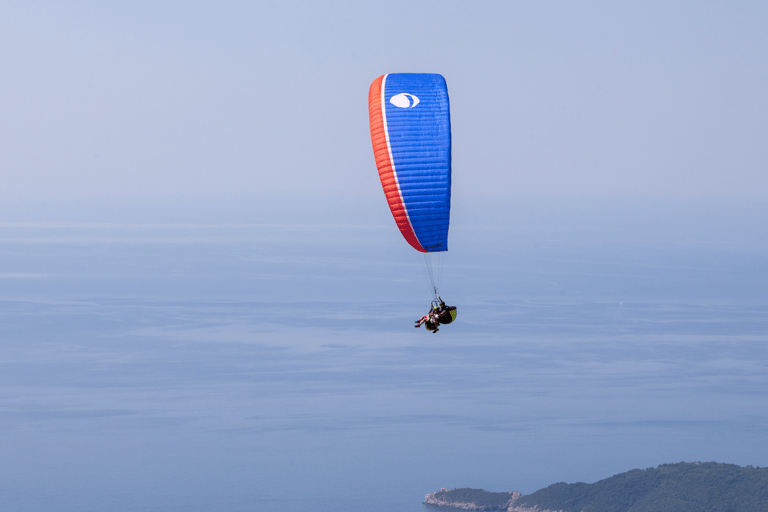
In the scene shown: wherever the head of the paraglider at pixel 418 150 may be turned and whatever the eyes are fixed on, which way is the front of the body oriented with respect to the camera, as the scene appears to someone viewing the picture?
to the viewer's left
